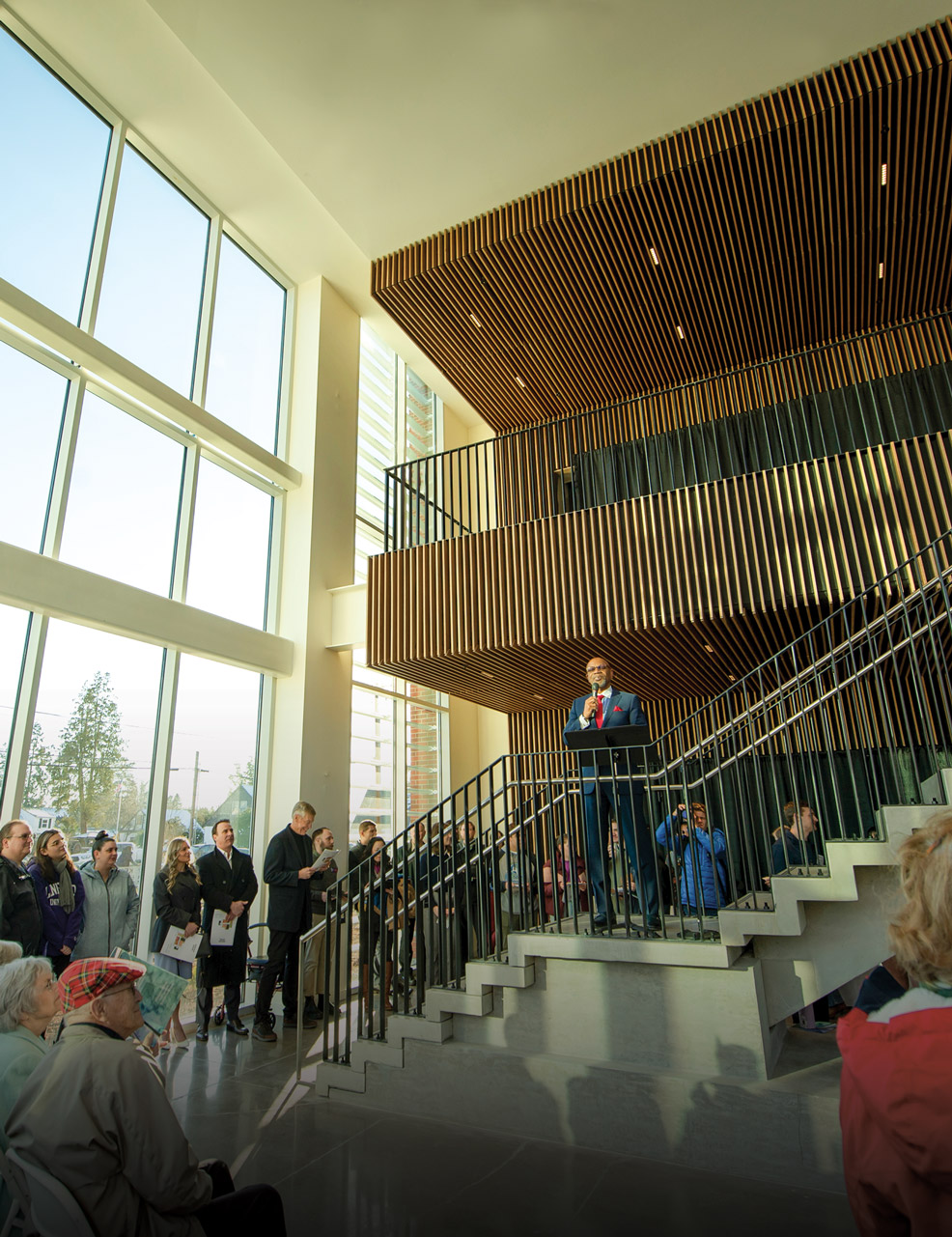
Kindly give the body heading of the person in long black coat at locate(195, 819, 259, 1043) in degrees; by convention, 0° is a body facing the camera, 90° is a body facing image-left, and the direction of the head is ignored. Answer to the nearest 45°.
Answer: approximately 315°

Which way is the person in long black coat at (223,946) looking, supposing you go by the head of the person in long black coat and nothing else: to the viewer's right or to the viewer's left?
to the viewer's right

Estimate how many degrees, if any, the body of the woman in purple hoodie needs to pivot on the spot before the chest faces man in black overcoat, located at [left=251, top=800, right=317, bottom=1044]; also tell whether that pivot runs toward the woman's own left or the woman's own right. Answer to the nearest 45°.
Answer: approximately 45° to the woman's own left

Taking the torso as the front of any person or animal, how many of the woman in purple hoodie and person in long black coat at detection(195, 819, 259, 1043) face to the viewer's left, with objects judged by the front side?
0

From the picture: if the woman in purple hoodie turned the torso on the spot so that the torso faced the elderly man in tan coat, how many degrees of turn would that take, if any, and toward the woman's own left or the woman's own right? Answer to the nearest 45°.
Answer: approximately 45° to the woman's own right

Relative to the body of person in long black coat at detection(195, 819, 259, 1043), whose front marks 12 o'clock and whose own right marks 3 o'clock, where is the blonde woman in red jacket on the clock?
The blonde woman in red jacket is roughly at 1 o'clock from the person in long black coat.

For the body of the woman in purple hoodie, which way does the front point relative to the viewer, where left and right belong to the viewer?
facing the viewer and to the right of the viewer

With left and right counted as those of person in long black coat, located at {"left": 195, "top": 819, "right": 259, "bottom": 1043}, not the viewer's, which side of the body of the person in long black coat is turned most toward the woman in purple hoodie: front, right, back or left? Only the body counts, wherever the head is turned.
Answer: right

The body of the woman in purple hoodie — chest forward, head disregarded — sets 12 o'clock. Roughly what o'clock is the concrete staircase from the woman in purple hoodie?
The concrete staircase is roughly at 12 o'clock from the woman in purple hoodie.

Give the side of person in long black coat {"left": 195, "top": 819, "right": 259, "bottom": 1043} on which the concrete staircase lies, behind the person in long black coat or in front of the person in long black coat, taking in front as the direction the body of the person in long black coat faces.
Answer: in front

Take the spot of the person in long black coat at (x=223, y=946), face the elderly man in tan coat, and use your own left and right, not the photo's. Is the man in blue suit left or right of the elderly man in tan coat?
left
